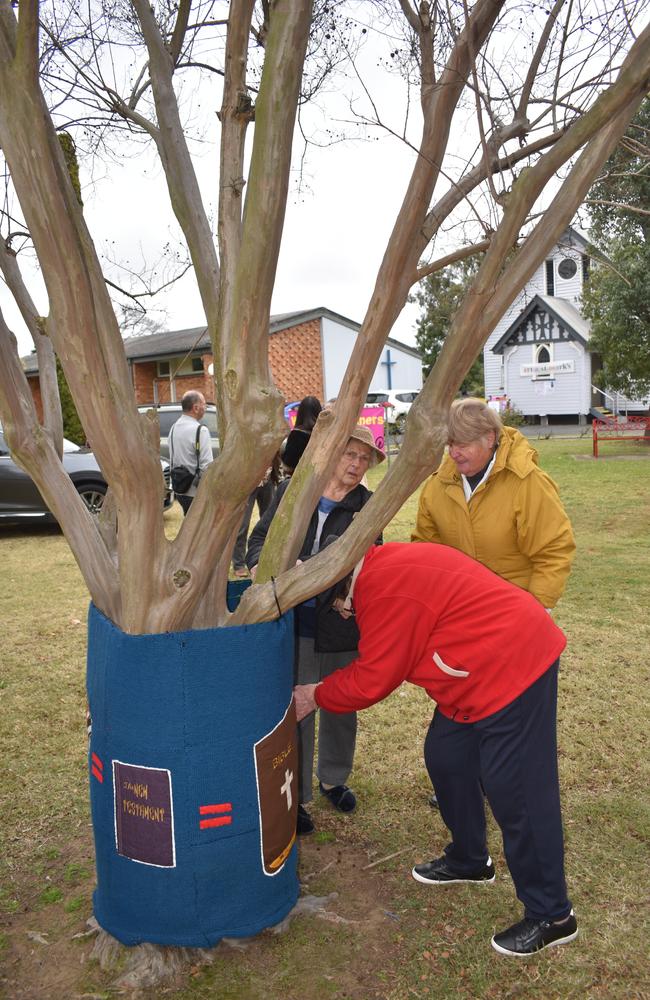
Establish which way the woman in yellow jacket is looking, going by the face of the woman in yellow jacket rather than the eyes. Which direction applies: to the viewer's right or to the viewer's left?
to the viewer's left

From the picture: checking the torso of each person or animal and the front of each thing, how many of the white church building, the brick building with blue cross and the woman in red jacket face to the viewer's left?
1

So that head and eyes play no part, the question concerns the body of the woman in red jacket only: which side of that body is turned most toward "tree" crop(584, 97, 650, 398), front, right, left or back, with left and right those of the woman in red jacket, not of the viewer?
right

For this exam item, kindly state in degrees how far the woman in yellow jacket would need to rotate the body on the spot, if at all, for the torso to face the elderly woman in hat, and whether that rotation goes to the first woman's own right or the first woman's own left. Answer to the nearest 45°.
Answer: approximately 45° to the first woman's own right

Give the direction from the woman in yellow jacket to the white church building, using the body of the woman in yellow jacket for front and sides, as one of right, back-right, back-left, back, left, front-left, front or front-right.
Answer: back-right

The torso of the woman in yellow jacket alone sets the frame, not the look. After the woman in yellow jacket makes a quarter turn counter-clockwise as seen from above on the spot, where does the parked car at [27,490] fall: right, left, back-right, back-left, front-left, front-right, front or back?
back

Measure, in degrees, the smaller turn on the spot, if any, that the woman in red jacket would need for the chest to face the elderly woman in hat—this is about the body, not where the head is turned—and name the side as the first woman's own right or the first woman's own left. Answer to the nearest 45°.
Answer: approximately 45° to the first woman's own right

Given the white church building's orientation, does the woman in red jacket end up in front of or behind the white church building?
in front

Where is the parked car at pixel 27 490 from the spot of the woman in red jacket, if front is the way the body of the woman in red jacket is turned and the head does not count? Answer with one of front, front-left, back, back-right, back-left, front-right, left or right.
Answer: front-right

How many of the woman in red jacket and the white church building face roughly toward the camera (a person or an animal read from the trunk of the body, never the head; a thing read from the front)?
1

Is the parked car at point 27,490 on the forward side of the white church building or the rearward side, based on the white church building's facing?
on the forward side

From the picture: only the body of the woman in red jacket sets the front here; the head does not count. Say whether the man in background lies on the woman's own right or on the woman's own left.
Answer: on the woman's own right

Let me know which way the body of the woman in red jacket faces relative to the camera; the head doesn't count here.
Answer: to the viewer's left
